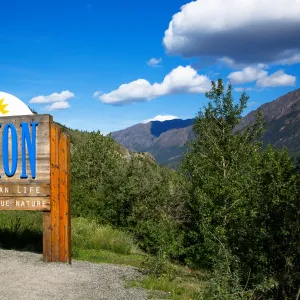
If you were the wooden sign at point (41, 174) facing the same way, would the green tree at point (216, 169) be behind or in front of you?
behind

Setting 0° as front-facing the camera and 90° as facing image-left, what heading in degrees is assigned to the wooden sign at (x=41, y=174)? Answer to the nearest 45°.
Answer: approximately 45°
